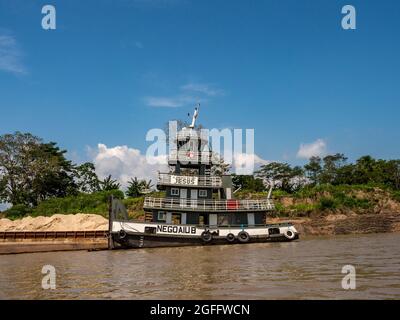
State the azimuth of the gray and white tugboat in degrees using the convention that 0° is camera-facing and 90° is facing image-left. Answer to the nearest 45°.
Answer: approximately 90°
